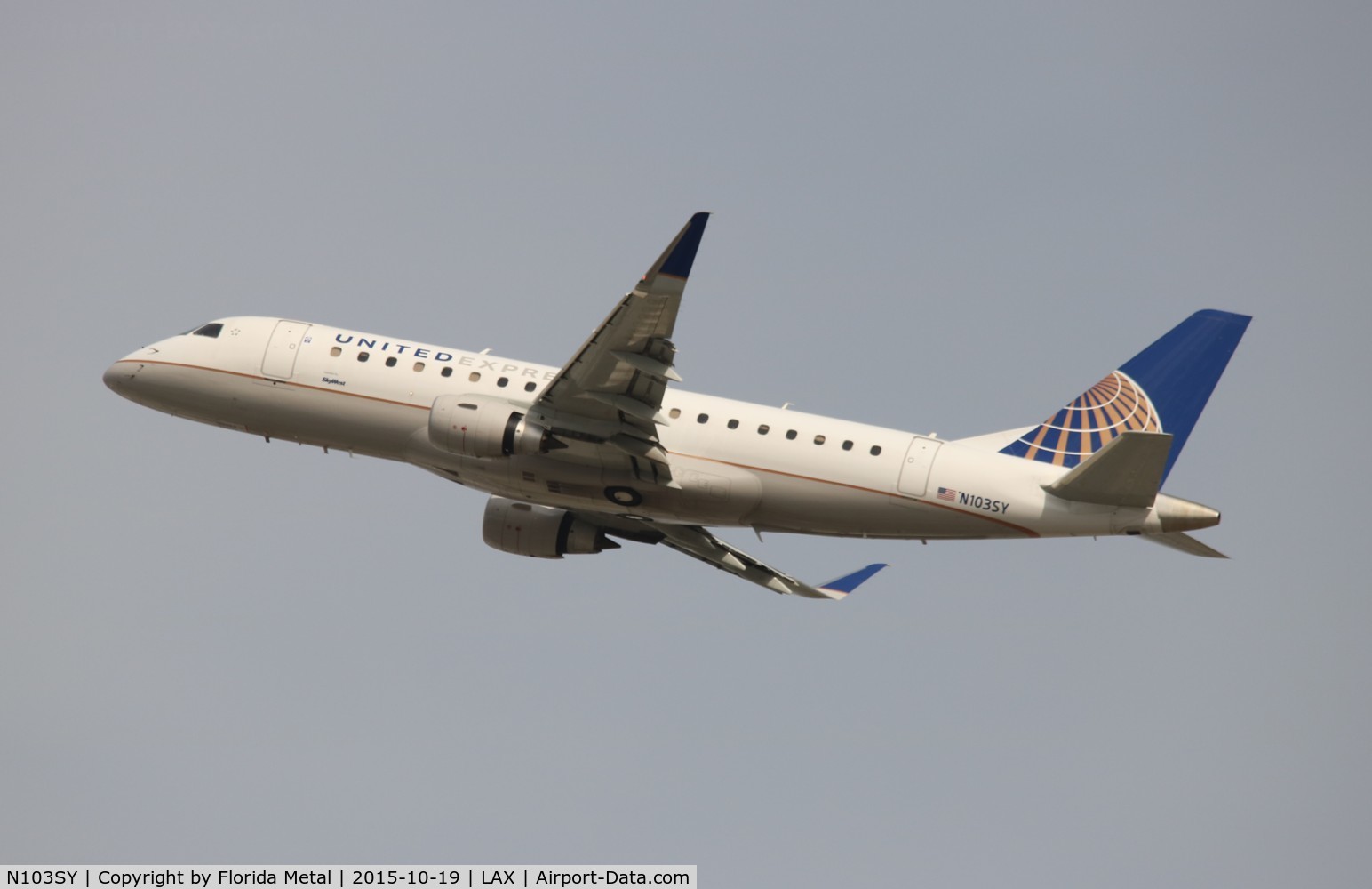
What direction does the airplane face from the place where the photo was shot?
facing to the left of the viewer
